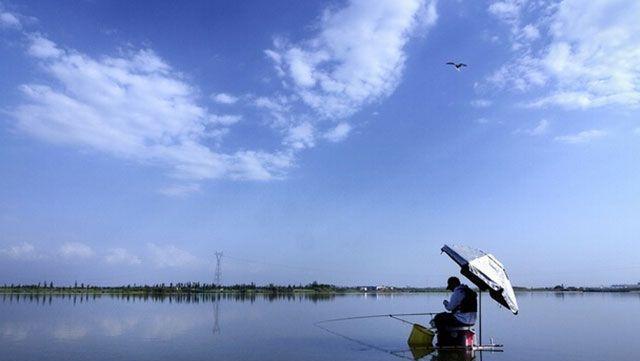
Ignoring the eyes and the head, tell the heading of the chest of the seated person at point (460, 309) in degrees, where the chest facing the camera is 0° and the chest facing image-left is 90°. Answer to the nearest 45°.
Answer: approximately 90°
